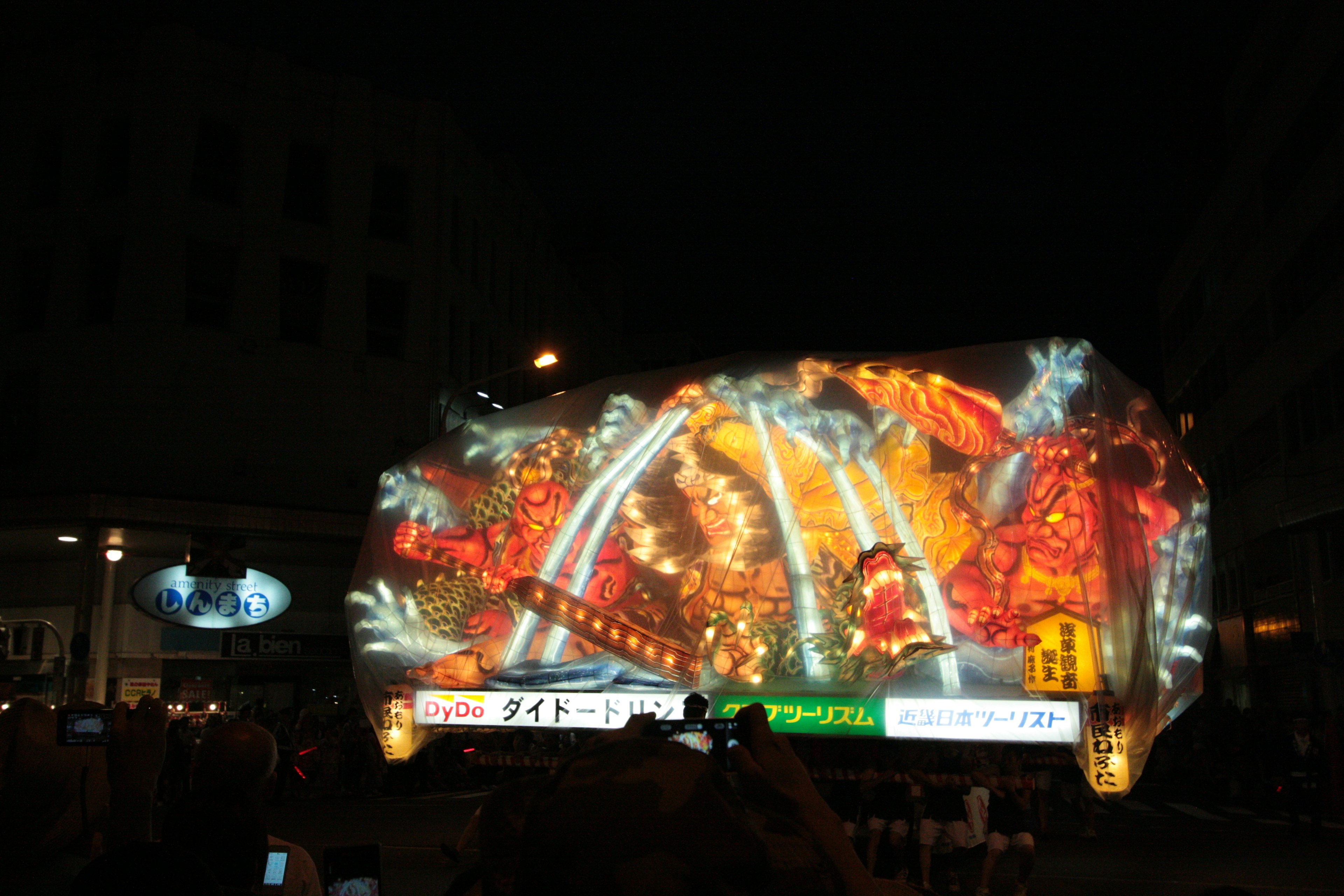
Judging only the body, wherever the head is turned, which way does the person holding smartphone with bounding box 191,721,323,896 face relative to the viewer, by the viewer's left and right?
facing away from the viewer and to the right of the viewer

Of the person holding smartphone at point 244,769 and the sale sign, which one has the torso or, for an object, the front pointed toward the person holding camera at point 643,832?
the sale sign

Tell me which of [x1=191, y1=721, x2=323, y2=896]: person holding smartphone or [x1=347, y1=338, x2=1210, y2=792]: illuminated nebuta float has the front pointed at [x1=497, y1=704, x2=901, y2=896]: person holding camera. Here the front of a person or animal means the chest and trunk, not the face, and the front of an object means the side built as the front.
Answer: the illuminated nebuta float

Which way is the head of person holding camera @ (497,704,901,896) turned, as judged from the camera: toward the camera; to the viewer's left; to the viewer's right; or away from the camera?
away from the camera

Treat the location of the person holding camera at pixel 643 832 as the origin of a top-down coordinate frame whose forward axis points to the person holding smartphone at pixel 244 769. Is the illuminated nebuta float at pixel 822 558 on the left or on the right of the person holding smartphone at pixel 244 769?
right

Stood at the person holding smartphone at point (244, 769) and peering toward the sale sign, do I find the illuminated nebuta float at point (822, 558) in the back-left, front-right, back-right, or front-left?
front-right

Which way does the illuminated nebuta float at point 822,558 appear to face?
toward the camera

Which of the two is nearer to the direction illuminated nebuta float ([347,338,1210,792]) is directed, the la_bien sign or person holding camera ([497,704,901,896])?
the person holding camera

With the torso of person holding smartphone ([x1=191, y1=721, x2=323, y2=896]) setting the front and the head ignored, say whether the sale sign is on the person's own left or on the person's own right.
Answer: on the person's own left

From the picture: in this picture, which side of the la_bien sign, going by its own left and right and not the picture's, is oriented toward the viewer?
front

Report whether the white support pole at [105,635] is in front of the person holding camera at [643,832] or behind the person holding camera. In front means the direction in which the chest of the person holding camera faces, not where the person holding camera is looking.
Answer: in front

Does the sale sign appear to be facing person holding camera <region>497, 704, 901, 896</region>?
yes

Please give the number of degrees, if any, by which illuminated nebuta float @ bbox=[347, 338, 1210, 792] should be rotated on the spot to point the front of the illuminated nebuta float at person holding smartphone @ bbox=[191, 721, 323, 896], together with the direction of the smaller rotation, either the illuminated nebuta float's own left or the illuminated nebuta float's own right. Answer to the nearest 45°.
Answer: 0° — it already faces them

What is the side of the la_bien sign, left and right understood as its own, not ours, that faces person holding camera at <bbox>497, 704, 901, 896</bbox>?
front

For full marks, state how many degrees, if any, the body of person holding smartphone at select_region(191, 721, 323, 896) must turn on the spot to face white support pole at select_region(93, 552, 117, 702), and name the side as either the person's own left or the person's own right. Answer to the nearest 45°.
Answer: approximately 45° to the person's own left

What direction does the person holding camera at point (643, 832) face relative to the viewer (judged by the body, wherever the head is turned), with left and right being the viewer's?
facing away from the viewer

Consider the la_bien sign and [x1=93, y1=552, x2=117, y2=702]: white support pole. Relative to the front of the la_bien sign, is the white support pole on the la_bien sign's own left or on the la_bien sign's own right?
on the la_bien sign's own right
